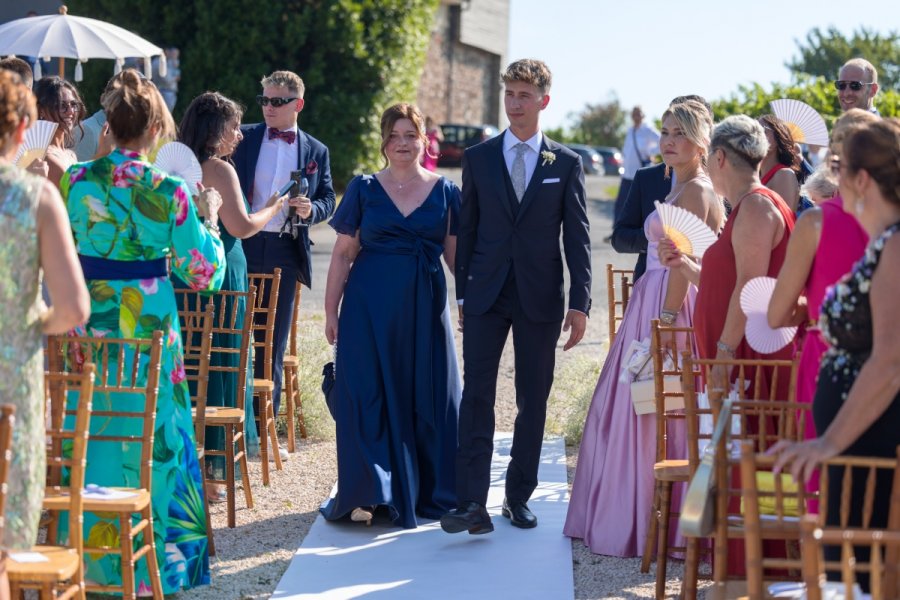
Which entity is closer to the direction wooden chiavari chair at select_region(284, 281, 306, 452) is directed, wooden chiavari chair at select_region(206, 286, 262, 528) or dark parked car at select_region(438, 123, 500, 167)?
the wooden chiavari chair

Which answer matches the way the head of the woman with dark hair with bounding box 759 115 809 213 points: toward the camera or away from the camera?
away from the camera

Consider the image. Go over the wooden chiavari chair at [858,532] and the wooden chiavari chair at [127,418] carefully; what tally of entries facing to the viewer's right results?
0

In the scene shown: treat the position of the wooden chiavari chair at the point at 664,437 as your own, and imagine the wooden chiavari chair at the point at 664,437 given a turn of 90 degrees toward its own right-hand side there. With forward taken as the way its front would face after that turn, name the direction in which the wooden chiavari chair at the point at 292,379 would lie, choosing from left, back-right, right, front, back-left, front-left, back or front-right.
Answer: right

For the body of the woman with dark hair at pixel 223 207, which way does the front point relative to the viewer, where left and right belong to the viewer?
facing to the right of the viewer

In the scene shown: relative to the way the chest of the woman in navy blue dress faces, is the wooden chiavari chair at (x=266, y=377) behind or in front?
behind

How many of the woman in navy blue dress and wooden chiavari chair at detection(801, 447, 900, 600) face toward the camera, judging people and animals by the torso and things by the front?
2

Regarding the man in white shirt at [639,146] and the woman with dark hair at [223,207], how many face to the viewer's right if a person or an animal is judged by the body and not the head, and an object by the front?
1

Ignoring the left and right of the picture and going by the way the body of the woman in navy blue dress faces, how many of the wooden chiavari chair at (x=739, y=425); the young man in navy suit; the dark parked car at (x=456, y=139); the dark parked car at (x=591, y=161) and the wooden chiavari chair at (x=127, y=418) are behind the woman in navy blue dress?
2

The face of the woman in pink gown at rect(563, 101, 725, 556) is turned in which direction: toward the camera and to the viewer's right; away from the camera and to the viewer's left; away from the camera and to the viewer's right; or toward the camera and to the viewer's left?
toward the camera and to the viewer's left

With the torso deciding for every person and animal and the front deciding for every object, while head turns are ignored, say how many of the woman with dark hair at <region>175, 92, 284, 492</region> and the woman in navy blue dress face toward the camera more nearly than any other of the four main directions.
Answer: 1

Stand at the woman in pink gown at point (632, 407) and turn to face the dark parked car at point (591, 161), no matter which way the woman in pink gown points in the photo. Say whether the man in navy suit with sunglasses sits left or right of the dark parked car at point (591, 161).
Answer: left

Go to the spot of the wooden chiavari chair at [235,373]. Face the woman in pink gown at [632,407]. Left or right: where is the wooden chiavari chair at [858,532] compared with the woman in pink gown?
right
